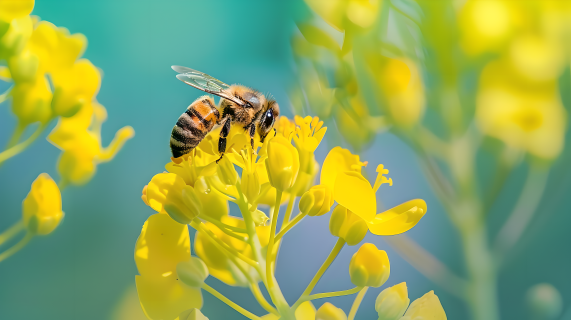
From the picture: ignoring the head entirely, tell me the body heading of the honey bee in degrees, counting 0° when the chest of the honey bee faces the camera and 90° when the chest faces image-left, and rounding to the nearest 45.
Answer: approximately 270°
